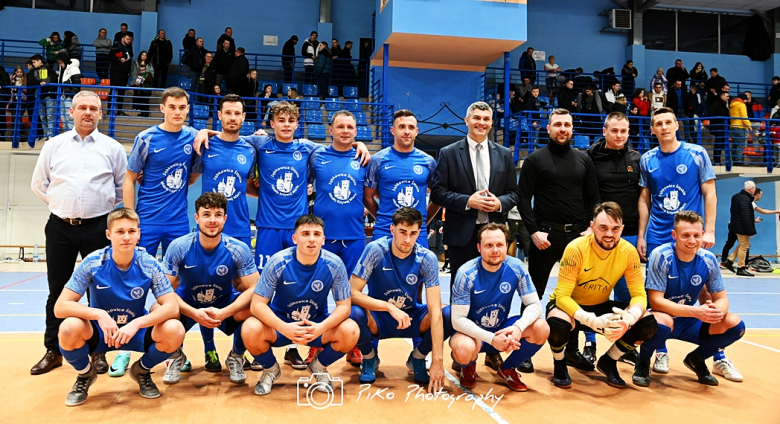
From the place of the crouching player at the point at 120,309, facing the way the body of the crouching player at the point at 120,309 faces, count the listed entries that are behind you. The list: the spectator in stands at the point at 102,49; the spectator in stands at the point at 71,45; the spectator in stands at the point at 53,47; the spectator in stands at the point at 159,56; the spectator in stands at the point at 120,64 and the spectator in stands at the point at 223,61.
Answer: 6

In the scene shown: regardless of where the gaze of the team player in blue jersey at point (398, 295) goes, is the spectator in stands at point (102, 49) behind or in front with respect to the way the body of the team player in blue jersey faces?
behind

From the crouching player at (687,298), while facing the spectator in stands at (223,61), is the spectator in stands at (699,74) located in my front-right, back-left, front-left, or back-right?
front-right

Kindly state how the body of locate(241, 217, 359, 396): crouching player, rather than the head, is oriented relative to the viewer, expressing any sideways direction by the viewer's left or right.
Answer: facing the viewer

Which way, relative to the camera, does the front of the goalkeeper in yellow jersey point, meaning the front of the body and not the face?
toward the camera

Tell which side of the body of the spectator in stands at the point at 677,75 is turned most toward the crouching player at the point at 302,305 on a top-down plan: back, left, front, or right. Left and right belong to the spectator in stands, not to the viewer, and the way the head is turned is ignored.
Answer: front

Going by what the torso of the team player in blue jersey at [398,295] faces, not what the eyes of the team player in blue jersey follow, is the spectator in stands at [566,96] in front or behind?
behind

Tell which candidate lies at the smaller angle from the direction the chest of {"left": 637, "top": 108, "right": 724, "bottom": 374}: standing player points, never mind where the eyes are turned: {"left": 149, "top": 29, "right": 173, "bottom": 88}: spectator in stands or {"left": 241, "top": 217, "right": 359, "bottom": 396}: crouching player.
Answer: the crouching player

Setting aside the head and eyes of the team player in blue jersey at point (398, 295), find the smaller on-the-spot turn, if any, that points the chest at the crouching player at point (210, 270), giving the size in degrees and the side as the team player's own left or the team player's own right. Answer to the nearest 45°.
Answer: approximately 90° to the team player's own right

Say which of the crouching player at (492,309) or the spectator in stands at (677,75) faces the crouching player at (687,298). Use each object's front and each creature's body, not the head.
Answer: the spectator in stands

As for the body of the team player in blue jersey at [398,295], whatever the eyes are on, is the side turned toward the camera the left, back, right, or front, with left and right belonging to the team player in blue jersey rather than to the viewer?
front
